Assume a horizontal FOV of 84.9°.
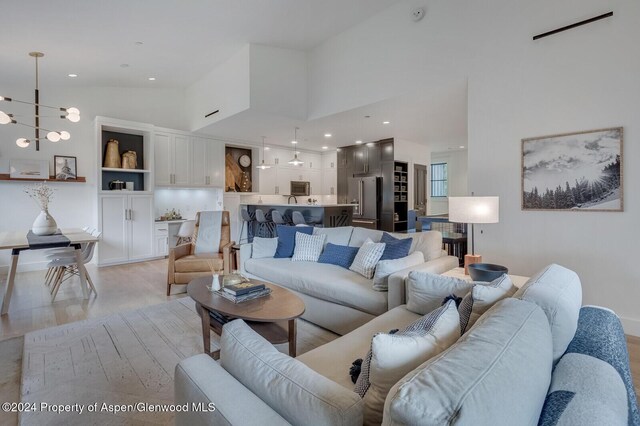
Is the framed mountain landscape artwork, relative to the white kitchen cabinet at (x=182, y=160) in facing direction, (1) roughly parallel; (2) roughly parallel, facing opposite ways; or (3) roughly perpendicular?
roughly perpendicular

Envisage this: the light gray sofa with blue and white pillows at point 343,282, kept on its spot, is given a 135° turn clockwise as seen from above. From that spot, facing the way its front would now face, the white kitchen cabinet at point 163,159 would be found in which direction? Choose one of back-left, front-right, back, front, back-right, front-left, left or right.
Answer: front-left

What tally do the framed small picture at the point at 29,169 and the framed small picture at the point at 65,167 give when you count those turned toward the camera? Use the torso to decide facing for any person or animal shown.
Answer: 2

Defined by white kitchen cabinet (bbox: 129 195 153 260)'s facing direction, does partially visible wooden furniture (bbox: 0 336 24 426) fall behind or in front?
in front

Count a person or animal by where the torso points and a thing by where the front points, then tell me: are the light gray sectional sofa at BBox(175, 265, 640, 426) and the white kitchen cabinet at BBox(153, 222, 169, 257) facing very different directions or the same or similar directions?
very different directions

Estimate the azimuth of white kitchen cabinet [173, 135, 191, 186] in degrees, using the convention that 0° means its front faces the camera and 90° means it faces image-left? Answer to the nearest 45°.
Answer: approximately 0°

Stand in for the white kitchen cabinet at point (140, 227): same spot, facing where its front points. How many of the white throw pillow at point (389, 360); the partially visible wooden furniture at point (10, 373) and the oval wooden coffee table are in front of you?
3

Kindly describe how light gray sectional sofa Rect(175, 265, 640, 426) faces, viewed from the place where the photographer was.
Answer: facing away from the viewer and to the left of the viewer

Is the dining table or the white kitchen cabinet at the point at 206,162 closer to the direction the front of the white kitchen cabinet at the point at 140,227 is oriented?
the dining table

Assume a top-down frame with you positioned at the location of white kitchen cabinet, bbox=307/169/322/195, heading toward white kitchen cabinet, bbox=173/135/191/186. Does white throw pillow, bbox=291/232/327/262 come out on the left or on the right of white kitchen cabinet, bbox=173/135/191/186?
left

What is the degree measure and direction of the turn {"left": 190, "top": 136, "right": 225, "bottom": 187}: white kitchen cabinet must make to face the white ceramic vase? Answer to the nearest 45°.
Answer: approximately 90° to its right
